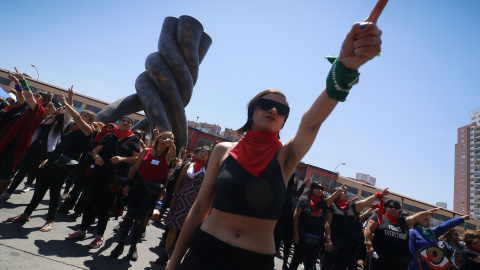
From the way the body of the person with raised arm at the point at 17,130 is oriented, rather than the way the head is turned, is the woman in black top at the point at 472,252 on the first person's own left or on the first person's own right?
on the first person's own left

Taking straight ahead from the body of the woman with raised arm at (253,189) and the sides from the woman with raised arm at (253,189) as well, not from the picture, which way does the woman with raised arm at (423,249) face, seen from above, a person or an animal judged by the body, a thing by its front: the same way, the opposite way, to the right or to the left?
the same way

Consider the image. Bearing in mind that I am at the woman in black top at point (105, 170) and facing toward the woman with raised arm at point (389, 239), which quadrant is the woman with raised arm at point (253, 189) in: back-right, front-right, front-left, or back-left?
front-right

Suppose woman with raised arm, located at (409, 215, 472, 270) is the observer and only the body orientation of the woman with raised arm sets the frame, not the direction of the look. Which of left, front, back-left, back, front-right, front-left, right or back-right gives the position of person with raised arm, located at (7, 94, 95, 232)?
right

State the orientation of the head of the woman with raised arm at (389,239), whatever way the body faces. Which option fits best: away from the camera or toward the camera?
toward the camera

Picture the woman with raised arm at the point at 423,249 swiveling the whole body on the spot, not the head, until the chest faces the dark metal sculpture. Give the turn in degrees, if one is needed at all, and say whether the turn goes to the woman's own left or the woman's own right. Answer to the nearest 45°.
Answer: approximately 135° to the woman's own right

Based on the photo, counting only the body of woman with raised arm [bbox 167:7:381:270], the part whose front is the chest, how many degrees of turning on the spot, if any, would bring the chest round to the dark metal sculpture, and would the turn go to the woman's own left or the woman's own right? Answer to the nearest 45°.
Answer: approximately 135° to the woman's own right

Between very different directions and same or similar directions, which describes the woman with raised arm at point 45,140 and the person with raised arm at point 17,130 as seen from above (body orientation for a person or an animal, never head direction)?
same or similar directions

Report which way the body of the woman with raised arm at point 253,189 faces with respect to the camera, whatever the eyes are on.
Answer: toward the camera

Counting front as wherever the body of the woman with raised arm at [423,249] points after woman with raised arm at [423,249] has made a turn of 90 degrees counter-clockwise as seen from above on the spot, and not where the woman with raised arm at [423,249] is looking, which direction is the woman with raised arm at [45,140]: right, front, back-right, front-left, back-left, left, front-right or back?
back

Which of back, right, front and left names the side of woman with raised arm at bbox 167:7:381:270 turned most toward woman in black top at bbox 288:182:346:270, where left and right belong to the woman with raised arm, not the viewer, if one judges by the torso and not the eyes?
back

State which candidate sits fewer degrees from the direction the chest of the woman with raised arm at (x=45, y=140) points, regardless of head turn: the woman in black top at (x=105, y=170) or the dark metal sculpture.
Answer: the woman in black top

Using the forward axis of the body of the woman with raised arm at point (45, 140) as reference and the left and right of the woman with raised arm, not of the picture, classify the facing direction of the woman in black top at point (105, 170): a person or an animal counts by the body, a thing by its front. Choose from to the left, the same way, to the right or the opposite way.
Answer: the same way

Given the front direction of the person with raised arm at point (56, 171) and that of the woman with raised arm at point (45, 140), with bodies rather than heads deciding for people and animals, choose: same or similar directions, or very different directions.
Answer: same or similar directions

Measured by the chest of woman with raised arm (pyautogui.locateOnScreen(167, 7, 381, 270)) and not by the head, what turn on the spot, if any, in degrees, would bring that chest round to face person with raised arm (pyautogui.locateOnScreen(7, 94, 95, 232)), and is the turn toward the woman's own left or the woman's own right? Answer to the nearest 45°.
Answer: approximately 135° to the woman's own right

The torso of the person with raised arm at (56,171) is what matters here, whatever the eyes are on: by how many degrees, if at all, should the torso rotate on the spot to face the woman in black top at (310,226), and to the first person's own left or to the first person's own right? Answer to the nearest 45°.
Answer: approximately 90° to the first person's own left
